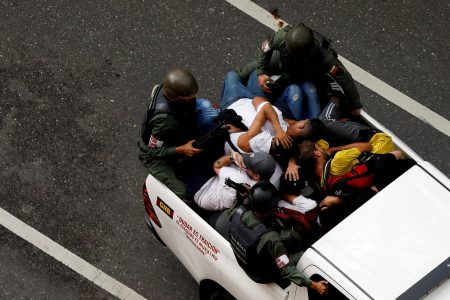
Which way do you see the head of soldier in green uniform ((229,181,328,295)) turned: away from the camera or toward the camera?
away from the camera

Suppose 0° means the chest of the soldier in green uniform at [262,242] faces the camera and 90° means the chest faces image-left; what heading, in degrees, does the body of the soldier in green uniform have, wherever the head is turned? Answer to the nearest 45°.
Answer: approximately 225°

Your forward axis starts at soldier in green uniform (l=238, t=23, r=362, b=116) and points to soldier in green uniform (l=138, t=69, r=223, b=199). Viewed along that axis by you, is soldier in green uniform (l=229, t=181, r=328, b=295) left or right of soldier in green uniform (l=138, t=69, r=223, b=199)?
left

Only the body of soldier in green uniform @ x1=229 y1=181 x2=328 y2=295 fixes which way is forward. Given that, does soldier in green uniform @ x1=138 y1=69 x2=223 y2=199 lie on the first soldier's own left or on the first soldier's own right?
on the first soldier's own left
